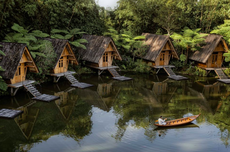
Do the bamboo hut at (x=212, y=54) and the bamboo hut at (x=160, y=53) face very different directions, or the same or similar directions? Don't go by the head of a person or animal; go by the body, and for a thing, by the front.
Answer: same or similar directions

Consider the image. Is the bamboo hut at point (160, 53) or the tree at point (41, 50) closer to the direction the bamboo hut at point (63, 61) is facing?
the bamboo hut

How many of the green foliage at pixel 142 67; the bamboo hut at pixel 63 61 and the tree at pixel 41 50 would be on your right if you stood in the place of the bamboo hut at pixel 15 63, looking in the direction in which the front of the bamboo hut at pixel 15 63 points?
0

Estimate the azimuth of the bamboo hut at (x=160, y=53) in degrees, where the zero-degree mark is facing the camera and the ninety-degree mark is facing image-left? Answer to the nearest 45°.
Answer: approximately 315°

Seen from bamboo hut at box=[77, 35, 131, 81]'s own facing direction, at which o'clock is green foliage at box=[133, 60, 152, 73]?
The green foliage is roughly at 10 o'clock from the bamboo hut.

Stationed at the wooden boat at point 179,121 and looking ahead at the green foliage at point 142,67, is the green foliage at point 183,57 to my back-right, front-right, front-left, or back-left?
front-right

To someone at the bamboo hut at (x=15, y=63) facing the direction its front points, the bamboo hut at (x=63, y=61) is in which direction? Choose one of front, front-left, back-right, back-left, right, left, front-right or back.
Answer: left

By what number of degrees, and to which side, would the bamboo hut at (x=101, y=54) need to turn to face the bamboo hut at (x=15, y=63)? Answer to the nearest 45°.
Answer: approximately 90° to its right

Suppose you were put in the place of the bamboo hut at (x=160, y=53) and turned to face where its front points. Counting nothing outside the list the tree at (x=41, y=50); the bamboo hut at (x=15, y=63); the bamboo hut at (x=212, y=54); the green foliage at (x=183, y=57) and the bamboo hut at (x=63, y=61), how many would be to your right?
3

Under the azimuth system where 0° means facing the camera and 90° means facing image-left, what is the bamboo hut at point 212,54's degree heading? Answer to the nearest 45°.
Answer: approximately 315°

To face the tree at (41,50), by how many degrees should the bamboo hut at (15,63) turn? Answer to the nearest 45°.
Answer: approximately 90° to its left

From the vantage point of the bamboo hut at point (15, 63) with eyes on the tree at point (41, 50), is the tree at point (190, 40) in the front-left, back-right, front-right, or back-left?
front-right

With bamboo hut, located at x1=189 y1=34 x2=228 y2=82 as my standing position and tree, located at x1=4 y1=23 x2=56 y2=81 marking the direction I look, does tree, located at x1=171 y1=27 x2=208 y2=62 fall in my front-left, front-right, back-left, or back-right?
front-right

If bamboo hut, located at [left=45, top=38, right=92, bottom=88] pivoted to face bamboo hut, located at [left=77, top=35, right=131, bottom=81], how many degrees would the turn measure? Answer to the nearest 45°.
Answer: approximately 90° to its left

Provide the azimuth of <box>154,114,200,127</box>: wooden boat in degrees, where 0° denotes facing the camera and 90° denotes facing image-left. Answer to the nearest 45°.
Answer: approximately 270°

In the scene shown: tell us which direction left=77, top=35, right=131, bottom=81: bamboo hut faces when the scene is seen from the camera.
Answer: facing the viewer and to the right of the viewer
